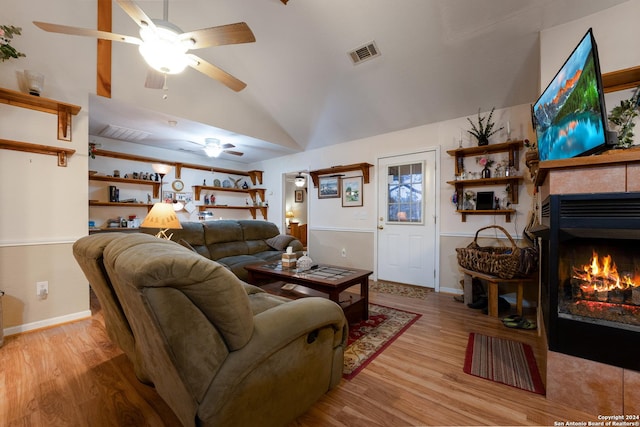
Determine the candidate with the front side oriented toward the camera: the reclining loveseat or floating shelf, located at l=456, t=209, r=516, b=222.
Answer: the floating shelf

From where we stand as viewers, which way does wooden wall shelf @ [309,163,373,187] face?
facing the viewer and to the left of the viewer

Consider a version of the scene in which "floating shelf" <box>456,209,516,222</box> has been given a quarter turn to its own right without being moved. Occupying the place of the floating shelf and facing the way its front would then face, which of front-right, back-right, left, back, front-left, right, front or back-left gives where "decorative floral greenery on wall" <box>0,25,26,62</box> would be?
front-left

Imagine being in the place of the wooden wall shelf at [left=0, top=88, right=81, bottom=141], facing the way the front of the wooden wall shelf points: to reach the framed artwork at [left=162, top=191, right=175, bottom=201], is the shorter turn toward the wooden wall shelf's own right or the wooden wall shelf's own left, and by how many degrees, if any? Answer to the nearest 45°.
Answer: approximately 90° to the wooden wall shelf's own left

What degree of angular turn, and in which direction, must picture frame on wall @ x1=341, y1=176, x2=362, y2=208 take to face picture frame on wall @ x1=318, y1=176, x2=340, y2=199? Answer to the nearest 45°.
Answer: approximately 90° to its right

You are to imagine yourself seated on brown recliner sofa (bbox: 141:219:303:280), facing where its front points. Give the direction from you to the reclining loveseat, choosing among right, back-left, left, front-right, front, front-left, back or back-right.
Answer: front-right

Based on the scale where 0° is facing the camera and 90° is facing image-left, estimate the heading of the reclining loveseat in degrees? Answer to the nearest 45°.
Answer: approximately 225°

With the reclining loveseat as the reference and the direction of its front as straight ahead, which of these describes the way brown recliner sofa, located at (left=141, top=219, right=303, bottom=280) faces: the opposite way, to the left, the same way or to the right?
to the right

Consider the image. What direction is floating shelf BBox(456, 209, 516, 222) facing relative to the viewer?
toward the camera

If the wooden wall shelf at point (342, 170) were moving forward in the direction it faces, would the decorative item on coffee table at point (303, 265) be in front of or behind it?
in front

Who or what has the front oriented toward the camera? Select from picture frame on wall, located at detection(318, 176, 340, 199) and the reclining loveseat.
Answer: the picture frame on wall

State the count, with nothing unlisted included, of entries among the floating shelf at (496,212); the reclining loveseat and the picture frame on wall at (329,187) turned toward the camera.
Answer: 2

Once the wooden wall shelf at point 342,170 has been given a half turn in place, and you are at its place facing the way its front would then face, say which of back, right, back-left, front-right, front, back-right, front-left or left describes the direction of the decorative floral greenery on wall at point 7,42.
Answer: back

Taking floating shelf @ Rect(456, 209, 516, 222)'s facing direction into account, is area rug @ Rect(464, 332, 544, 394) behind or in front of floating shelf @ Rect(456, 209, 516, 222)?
in front

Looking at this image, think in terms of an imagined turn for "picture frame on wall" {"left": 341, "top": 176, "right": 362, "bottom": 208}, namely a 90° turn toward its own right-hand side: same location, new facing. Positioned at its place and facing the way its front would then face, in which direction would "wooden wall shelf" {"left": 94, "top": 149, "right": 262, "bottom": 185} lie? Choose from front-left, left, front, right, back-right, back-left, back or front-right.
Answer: front-left

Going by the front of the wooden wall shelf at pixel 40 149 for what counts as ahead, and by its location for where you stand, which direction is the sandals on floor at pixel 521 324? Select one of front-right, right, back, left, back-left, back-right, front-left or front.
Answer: front

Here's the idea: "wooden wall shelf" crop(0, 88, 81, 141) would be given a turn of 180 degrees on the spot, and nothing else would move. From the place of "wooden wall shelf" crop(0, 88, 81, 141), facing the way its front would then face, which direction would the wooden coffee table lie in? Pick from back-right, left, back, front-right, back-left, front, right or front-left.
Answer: back

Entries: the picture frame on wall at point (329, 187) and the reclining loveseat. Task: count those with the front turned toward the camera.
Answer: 1
